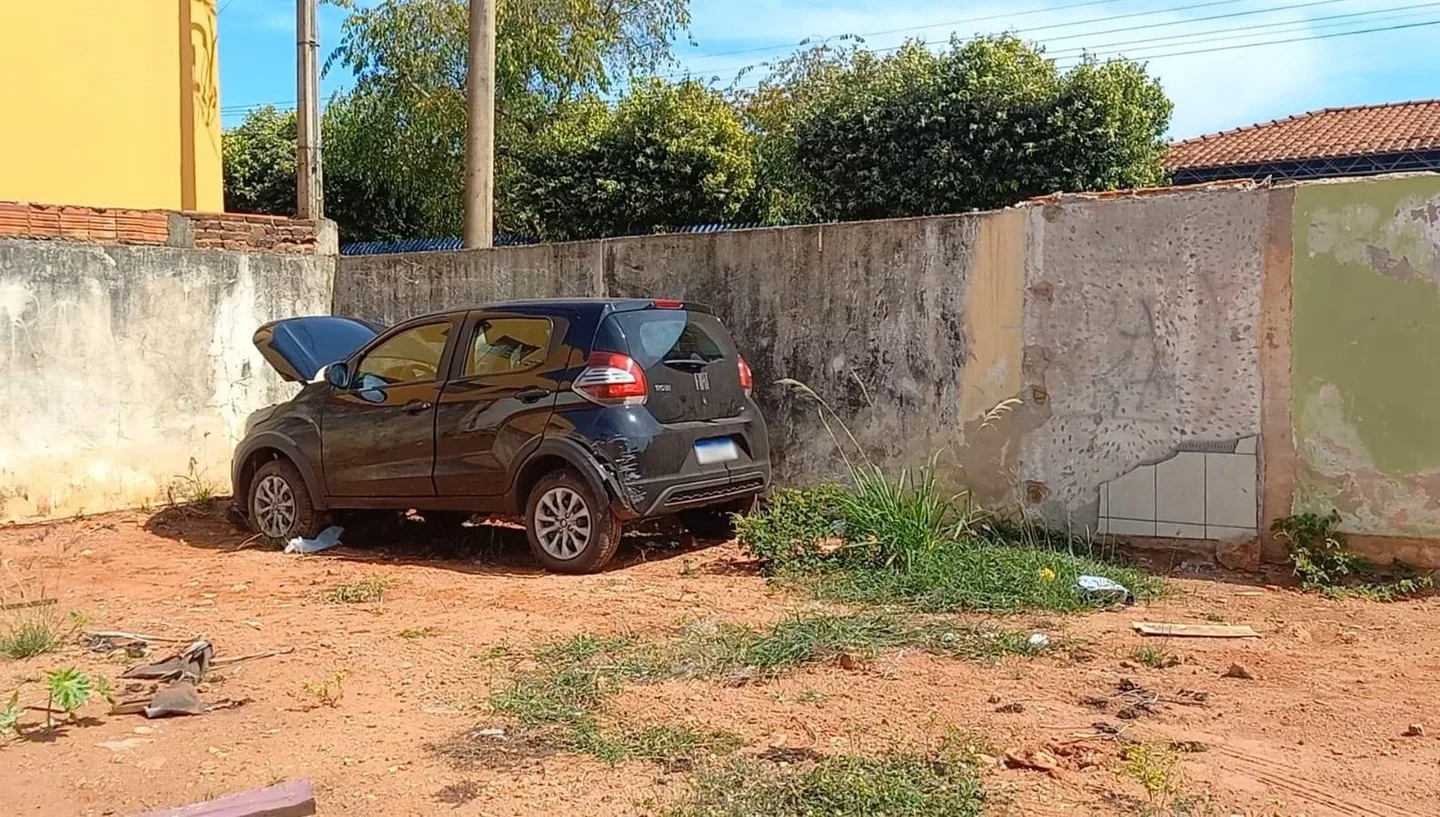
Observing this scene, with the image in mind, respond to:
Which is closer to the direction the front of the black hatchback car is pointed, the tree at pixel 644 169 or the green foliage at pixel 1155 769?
the tree

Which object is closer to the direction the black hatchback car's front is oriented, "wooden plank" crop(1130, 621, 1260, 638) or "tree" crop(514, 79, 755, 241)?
the tree

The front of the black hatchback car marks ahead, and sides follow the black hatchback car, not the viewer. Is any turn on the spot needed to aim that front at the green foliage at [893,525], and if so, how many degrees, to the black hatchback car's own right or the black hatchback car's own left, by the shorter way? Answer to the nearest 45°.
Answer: approximately 180°

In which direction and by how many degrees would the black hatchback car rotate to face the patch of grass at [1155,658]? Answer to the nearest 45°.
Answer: approximately 180°

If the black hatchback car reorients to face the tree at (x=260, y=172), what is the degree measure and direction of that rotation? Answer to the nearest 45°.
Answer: approximately 45° to its right

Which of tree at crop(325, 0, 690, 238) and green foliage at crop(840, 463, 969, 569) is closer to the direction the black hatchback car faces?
the tree

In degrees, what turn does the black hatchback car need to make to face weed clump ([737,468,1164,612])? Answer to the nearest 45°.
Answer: approximately 180°

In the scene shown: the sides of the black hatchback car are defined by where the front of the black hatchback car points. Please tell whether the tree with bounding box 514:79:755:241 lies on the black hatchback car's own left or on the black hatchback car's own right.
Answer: on the black hatchback car's own right

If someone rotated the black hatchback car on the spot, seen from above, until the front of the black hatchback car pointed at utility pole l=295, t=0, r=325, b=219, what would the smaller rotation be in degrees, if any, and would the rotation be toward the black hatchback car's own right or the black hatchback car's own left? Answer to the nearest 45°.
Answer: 0° — it already faces it

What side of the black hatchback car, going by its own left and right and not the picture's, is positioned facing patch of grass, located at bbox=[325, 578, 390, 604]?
left

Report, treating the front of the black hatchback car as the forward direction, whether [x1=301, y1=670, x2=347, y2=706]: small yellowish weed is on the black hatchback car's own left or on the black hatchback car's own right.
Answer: on the black hatchback car's own left

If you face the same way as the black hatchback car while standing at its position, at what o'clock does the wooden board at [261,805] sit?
The wooden board is roughly at 8 o'clock from the black hatchback car.

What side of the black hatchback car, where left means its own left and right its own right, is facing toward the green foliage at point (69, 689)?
left

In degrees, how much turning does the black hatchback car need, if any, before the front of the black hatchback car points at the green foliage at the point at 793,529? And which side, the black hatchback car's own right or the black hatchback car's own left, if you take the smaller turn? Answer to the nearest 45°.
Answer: approximately 135° to the black hatchback car's own right

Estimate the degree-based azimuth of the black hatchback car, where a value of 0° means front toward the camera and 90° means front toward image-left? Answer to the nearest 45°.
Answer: approximately 135°
